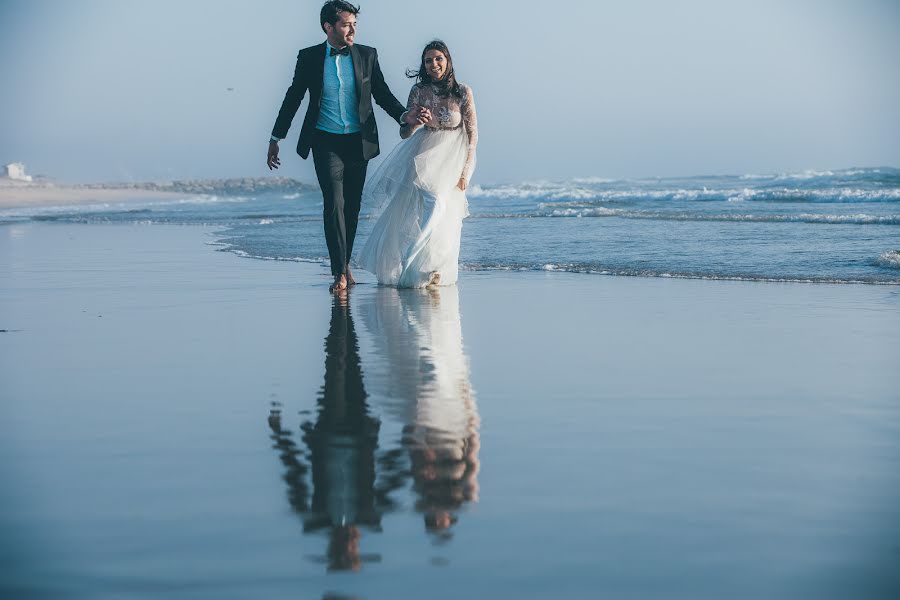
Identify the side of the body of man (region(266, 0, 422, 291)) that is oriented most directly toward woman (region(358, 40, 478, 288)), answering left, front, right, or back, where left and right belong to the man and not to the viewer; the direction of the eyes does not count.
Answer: left

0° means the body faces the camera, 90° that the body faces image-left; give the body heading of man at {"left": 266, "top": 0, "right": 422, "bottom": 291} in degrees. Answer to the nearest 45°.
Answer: approximately 0°

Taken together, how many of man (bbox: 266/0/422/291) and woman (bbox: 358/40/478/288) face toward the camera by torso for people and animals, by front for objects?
2

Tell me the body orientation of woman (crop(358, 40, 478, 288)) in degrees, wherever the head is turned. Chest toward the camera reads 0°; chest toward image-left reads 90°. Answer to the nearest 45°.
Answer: approximately 0°

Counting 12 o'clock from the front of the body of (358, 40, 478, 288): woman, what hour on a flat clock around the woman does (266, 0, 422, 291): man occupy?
The man is roughly at 3 o'clock from the woman.
